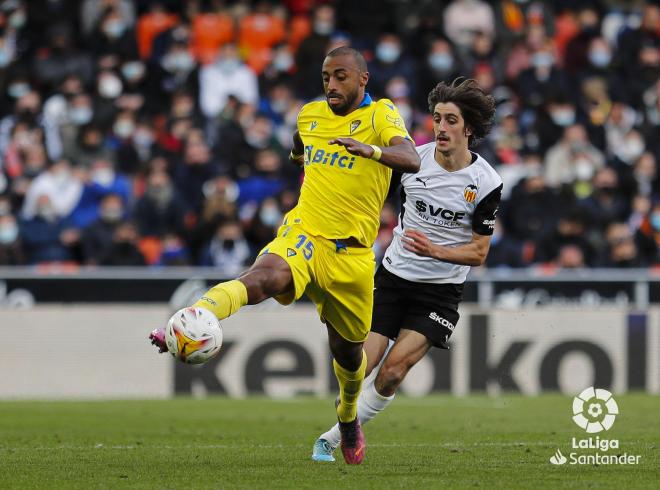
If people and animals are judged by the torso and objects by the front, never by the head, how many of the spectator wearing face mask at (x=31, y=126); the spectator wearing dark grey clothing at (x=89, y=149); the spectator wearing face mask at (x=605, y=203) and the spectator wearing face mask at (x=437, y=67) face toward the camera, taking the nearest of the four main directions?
4

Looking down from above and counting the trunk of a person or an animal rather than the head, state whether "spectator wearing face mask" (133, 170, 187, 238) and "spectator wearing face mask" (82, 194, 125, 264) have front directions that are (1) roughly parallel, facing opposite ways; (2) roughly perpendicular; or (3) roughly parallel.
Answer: roughly parallel

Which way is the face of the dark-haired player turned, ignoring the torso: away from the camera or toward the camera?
toward the camera

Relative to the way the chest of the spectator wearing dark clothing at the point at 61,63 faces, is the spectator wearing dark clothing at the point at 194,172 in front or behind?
in front

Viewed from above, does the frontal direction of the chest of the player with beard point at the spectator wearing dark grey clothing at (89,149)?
no

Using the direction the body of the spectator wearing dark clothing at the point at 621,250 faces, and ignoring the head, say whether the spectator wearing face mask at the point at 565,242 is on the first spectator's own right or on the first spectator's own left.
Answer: on the first spectator's own right

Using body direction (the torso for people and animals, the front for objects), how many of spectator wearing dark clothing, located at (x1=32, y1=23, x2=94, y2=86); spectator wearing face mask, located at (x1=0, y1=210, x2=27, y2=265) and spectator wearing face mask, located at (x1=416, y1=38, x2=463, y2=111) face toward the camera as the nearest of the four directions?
3

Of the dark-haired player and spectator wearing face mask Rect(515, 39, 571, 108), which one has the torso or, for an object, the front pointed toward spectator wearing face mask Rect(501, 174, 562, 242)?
spectator wearing face mask Rect(515, 39, 571, 108)

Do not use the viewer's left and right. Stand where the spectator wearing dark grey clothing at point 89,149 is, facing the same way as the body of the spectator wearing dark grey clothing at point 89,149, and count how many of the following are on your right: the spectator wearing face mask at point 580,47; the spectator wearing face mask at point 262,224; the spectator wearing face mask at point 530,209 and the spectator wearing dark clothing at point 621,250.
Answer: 0

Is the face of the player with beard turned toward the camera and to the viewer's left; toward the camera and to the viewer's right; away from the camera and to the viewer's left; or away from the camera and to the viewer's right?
toward the camera and to the viewer's left

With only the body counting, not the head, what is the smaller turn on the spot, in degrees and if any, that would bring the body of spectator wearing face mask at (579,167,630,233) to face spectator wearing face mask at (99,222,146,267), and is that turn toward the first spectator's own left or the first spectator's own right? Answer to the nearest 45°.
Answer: approximately 45° to the first spectator's own right

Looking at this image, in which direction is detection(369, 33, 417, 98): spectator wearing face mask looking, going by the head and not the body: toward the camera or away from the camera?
toward the camera

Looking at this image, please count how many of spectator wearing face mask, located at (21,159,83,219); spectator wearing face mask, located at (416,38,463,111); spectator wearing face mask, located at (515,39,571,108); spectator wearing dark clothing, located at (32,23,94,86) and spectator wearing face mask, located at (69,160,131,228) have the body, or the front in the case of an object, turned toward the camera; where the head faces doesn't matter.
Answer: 5

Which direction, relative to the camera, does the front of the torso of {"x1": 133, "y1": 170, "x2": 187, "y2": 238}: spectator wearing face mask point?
toward the camera

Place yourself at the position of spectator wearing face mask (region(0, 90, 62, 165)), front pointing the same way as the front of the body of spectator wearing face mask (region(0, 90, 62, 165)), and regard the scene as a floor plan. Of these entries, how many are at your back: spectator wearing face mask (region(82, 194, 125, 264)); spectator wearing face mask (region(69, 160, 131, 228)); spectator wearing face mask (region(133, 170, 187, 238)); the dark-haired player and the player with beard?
0

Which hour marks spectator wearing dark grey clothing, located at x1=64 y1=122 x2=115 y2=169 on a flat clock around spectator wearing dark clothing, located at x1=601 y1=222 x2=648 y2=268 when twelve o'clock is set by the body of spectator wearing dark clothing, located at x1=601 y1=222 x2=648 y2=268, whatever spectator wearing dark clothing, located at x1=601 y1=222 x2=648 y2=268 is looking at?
spectator wearing dark grey clothing, located at x1=64 y1=122 x2=115 y2=169 is roughly at 3 o'clock from spectator wearing dark clothing, located at x1=601 y1=222 x2=648 y2=268.

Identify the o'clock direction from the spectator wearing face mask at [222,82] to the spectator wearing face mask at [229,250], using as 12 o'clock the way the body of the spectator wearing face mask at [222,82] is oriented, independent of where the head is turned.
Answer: the spectator wearing face mask at [229,250] is roughly at 12 o'clock from the spectator wearing face mask at [222,82].

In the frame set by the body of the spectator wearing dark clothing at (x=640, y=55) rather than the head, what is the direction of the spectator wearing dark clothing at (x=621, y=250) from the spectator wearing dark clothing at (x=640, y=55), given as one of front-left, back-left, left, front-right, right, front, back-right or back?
front

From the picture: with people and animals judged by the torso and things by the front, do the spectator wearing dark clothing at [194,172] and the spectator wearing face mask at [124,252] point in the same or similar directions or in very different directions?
same or similar directions

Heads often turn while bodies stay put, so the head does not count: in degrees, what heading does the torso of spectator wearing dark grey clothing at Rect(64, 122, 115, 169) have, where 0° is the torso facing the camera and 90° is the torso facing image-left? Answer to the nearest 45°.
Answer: approximately 0°

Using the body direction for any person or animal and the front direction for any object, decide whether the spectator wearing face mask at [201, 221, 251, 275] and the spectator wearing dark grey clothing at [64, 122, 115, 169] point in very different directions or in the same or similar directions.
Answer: same or similar directions

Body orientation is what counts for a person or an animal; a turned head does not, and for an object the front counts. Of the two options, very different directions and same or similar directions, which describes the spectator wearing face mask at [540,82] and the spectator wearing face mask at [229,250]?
same or similar directions

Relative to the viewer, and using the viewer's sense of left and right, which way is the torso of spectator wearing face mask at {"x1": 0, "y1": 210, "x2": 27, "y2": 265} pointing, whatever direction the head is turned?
facing the viewer
